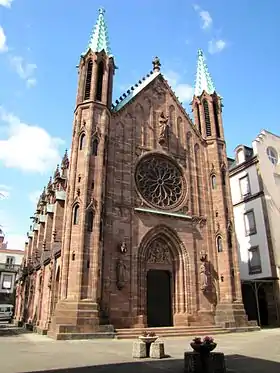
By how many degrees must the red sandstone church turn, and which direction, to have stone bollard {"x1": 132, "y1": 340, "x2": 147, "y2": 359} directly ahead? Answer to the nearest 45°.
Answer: approximately 45° to its right

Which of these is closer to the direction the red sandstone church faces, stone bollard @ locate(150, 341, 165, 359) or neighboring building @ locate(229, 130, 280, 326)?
the stone bollard

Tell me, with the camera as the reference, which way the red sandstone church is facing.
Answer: facing the viewer and to the right of the viewer

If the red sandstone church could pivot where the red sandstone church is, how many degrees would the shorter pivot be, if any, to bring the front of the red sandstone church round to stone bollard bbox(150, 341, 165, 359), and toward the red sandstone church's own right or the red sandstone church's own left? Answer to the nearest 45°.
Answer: approximately 45° to the red sandstone church's own right

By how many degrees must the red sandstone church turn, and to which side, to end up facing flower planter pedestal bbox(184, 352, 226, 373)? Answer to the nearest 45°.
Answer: approximately 45° to its right

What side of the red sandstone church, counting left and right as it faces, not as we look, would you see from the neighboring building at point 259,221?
left
